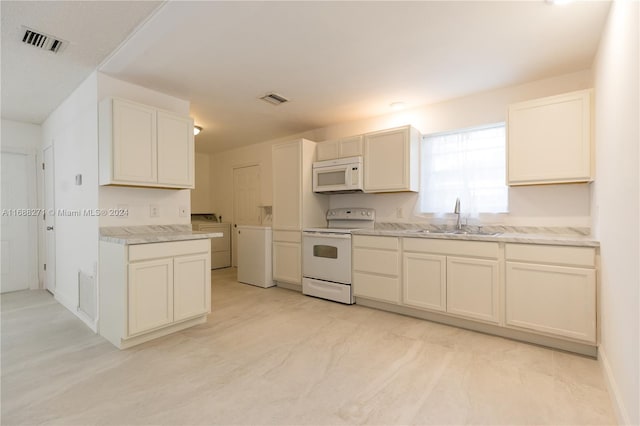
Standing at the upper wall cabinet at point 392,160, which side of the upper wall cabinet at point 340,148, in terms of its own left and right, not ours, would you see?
left

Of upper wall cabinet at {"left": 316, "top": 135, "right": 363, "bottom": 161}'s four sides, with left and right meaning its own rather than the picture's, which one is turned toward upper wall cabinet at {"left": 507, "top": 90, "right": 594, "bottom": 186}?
left

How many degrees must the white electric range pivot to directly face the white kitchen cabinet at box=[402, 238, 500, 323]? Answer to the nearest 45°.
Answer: approximately 90° to its left

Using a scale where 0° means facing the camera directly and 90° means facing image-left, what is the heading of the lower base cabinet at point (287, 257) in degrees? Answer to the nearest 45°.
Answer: approximately 45°
